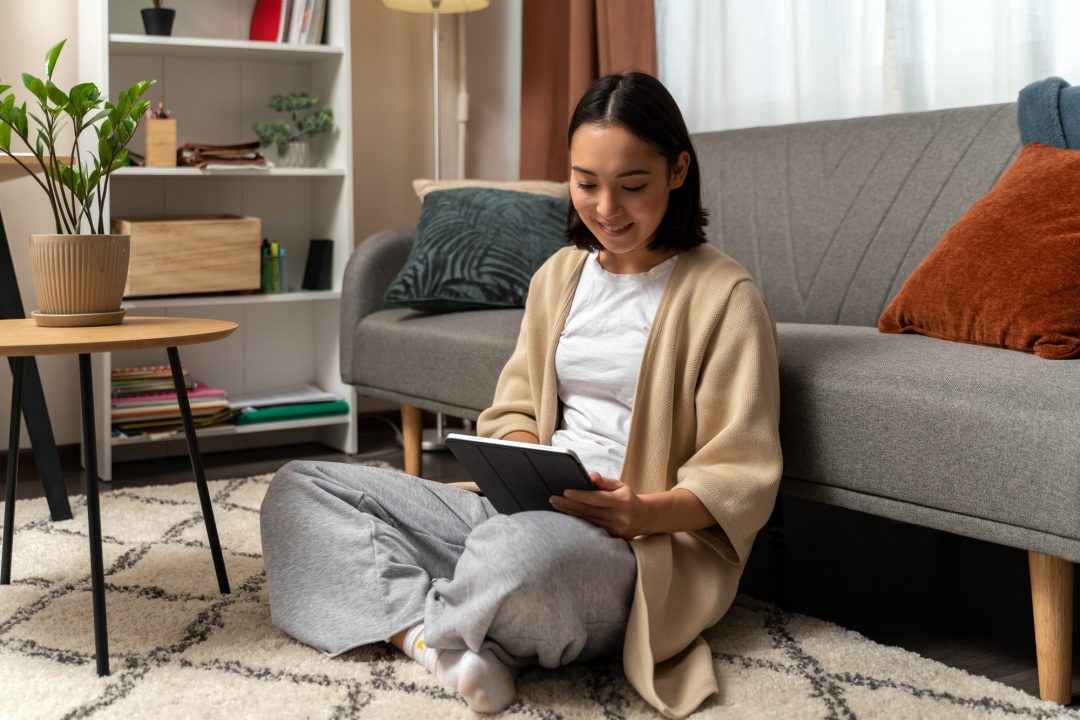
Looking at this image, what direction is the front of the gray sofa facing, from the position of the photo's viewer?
facing the viewer and to the left of the viewer

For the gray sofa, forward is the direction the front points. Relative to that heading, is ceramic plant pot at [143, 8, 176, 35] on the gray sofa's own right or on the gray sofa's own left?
on the gray sofa's own right

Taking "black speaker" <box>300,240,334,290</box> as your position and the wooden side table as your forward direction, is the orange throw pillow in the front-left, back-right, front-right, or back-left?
front-left

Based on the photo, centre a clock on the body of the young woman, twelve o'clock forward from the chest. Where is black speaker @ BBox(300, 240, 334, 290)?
The black speaker is roughly at 4 o'clock from the young woman.

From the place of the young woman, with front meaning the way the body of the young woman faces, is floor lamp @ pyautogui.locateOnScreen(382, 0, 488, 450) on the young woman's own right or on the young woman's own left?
on the young woman's own right

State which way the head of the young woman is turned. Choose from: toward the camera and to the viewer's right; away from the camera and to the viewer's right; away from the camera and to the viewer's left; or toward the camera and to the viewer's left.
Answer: toward the camera and to the viewer's left

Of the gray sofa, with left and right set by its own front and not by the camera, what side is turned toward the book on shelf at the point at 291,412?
right

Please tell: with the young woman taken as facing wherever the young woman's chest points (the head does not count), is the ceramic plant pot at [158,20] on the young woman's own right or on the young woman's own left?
on the young woman's own right

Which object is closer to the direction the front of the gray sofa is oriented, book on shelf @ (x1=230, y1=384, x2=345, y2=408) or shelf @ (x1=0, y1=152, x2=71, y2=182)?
the shelf

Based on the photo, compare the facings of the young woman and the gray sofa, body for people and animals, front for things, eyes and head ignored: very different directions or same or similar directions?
same or similar directions
